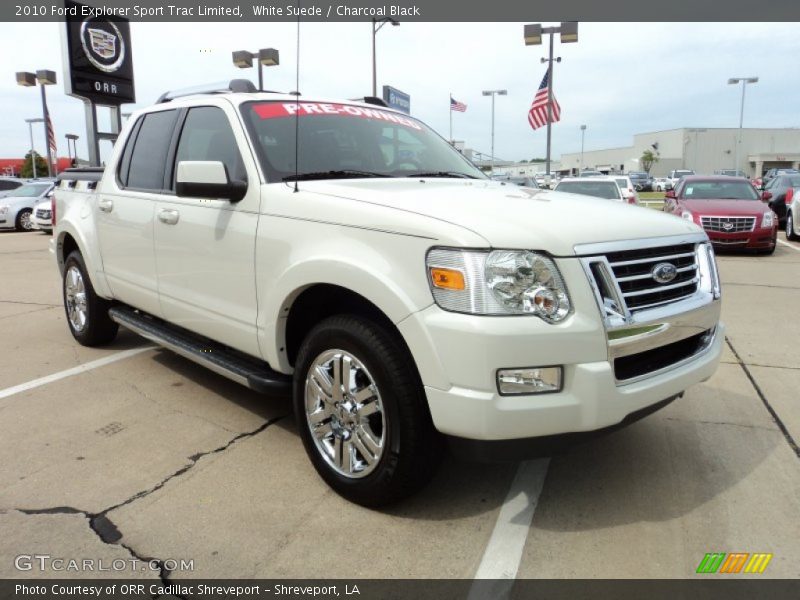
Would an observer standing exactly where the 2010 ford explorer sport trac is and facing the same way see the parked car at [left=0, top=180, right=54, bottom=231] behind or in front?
behind

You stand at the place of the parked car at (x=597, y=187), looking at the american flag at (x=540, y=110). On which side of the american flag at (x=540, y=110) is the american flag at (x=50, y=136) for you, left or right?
left

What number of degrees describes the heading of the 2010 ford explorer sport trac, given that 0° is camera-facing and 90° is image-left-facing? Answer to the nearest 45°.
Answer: approximately 315°

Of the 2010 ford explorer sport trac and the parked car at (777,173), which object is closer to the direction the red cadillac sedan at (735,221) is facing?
the 2010 ford explorer sport trac

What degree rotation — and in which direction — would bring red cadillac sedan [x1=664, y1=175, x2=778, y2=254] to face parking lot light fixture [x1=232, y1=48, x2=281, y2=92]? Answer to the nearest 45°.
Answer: approximately 90° to its right

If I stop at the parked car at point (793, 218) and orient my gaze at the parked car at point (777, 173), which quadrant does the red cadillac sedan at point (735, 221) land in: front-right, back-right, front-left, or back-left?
back-left

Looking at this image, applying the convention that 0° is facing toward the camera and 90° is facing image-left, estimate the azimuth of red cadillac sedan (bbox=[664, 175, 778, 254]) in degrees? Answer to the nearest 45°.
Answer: approximately 0°

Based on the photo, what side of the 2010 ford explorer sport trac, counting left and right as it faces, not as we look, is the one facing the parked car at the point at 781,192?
left

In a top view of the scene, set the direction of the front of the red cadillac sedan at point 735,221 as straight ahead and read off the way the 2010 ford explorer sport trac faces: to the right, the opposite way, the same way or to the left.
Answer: to the left

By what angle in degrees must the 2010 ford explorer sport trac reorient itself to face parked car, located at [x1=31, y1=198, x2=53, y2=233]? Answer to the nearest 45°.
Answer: approximately 180°
